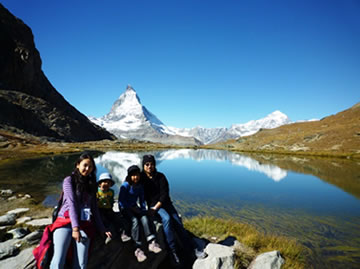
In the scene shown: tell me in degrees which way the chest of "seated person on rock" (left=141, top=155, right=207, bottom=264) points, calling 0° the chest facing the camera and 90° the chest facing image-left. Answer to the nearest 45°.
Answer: approximately 0°

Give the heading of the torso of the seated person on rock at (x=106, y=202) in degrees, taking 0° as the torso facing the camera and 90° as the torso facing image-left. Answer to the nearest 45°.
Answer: approximately 0°

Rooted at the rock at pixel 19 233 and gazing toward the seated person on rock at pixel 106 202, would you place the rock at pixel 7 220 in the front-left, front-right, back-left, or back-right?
back-left

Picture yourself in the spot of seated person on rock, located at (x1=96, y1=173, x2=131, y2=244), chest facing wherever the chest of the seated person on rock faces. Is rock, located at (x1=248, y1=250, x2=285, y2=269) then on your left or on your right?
on your left

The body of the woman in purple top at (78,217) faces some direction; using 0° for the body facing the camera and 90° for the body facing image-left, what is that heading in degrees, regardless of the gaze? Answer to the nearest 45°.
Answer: approximately 315°

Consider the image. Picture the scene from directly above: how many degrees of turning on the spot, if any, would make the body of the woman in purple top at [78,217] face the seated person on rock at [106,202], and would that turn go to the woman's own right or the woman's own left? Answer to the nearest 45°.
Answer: approximately 90° to the woman's own left

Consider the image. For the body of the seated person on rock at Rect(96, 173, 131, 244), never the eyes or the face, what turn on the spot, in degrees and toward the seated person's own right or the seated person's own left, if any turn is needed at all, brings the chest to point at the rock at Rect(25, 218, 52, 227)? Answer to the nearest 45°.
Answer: approximately 135° to the seated person's own right

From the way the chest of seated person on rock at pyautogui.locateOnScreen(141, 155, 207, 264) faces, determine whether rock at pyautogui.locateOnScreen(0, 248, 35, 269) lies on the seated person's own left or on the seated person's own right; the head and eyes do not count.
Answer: on the seated person's own right

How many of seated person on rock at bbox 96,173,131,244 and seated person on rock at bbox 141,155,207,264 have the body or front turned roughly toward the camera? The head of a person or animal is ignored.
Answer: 2

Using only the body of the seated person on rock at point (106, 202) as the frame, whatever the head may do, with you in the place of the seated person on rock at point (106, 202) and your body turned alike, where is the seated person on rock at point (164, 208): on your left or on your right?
on your left

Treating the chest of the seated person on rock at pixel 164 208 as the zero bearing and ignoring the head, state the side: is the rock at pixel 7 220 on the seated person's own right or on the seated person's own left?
on the seated person's own right
